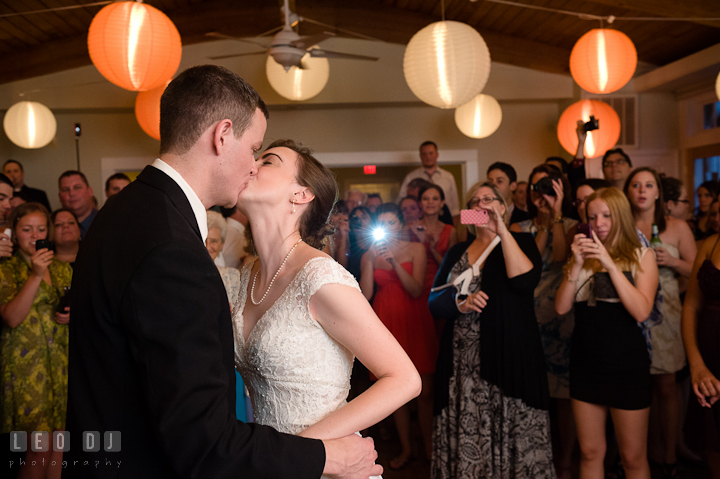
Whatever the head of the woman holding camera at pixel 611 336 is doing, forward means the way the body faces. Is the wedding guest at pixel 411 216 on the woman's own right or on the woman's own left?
on the woman's own right

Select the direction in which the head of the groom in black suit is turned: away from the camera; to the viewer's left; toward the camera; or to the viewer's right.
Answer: to the viewer's right

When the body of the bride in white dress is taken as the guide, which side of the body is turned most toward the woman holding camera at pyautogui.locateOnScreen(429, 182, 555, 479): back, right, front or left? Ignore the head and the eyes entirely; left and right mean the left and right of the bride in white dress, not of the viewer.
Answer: back

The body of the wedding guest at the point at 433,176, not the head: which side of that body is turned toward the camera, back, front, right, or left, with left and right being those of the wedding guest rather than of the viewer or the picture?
front

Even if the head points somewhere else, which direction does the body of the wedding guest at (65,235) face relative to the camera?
toward the camera

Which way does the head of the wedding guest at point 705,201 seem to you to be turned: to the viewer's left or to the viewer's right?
to the viewer's left

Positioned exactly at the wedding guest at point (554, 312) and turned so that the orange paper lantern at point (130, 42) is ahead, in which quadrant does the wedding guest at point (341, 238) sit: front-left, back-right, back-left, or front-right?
front-right

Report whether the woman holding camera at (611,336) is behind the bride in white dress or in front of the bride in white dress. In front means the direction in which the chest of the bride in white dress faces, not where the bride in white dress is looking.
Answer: behind

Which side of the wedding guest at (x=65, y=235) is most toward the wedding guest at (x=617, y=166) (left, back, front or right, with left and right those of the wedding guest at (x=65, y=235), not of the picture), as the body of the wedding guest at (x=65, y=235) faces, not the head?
left

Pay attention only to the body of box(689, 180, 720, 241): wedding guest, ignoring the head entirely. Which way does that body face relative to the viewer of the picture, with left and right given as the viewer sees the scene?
facing the viewer and to the left of the viewer

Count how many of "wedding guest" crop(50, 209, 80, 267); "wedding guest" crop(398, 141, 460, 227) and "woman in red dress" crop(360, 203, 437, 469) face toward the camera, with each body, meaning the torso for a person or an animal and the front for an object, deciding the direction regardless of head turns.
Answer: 3

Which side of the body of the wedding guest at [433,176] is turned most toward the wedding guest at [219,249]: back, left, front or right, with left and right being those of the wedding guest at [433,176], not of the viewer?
front
